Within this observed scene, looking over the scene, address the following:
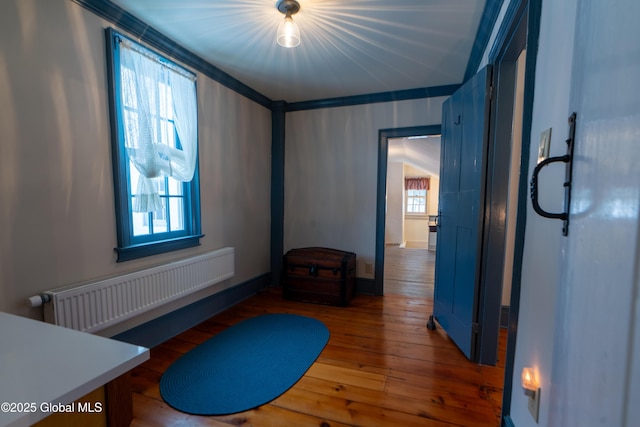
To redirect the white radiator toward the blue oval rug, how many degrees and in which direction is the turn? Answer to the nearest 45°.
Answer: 0° — it already faces it

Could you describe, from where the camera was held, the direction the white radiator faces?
facing the viewer and to the right of the viewer

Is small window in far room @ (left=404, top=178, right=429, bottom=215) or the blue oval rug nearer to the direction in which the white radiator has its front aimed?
the blue oval rug

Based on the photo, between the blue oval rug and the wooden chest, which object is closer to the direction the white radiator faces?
the blue oval rug

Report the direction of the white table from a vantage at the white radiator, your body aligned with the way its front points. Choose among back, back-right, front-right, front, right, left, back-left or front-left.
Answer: front-right

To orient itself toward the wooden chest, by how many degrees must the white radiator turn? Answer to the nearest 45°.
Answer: approximately 45° to its left

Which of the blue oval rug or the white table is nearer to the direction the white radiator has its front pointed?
the blue oval rug

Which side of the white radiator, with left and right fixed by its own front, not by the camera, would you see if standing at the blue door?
front
